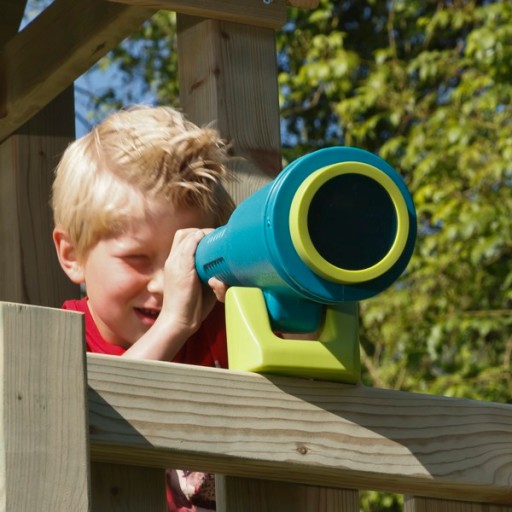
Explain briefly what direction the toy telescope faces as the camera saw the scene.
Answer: facing the viewer and to the right of the viewer

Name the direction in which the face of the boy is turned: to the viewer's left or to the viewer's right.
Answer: to the viewer's right
